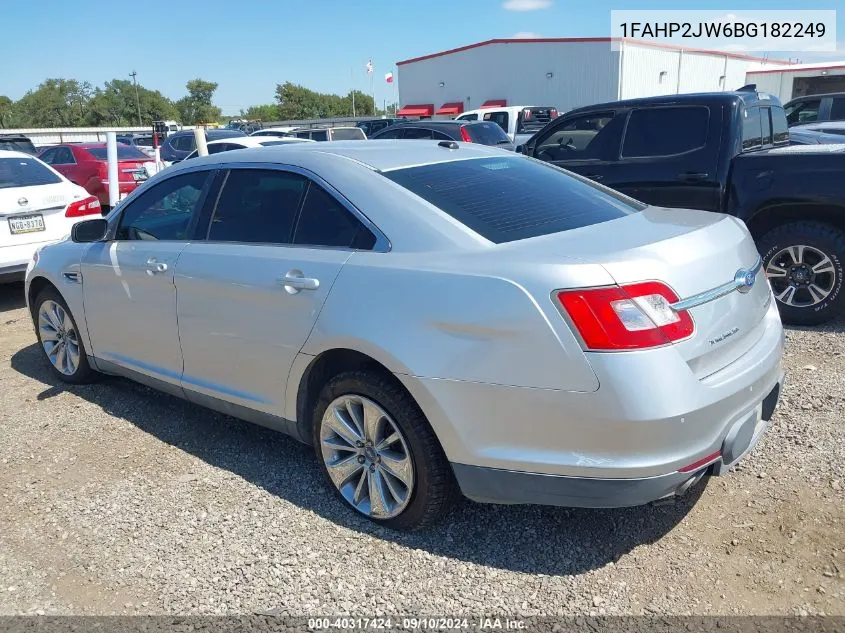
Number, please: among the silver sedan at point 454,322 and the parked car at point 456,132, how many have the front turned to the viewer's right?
0

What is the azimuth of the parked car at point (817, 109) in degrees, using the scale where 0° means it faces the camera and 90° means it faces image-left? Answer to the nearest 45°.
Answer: approximately 90°

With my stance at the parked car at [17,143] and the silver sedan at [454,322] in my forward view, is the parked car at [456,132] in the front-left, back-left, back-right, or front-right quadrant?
front-left

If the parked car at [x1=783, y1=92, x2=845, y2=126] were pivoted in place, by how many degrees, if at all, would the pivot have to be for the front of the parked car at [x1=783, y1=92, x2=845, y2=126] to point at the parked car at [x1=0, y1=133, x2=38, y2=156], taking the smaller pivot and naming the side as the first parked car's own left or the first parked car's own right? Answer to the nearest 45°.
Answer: approximately 45° to the first parked car's own left

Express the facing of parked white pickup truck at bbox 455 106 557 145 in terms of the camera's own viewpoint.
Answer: facing away from the viewer and to the left of the viewer

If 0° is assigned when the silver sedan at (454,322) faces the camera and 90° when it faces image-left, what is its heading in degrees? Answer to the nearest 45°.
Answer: approximately 135°

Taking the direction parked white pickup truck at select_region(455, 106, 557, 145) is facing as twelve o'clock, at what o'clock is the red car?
The red car is roughly at 9 o'clock from the parked white pickup truck.

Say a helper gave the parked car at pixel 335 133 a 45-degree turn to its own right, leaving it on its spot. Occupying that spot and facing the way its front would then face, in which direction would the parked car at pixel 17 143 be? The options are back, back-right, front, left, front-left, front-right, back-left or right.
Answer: left

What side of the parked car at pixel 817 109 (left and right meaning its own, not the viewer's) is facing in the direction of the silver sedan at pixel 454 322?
left

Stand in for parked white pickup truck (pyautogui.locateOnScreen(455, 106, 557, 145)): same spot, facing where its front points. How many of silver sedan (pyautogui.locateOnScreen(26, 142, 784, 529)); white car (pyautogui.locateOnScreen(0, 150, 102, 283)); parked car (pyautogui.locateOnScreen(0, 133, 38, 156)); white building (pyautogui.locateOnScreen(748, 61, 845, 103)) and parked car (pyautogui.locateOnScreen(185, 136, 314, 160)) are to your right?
1

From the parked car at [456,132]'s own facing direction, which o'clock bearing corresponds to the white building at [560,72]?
The white building is roughly at 2 o'clock from the parked car.

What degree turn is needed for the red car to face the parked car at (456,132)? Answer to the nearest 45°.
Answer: approximately 135° to its right

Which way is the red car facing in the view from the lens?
facing away from the viewer and to the left of the viewer
